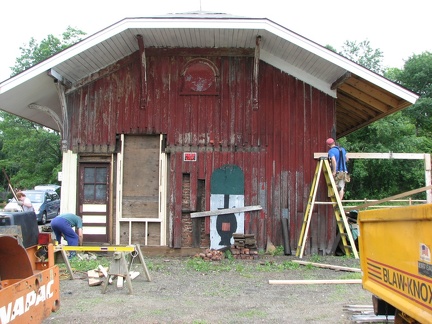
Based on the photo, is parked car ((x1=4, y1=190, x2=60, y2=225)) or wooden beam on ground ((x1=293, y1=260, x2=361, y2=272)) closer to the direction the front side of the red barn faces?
the wooden beam on ground

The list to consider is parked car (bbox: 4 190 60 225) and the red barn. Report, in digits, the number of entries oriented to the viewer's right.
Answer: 0

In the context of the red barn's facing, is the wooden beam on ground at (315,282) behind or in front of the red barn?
in front

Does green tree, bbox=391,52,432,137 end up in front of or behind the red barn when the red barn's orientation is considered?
behind

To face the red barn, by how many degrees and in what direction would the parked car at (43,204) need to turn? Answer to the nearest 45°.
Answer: approximately 45° to its left

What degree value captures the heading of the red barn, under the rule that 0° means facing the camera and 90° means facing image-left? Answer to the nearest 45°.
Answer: approximately 0°

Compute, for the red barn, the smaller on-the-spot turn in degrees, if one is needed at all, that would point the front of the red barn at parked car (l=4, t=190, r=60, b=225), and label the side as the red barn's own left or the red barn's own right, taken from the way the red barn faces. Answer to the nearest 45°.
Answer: approximately 135° to the red barn's own right

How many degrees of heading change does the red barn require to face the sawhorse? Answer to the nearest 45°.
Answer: approximately 45° to its right
